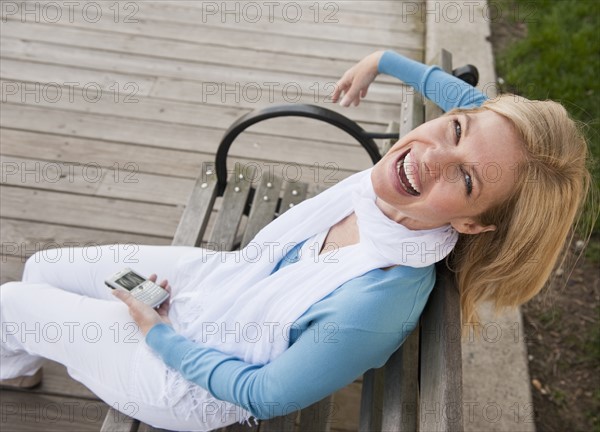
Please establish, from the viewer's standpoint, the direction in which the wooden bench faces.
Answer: facing to the left of the viewer
